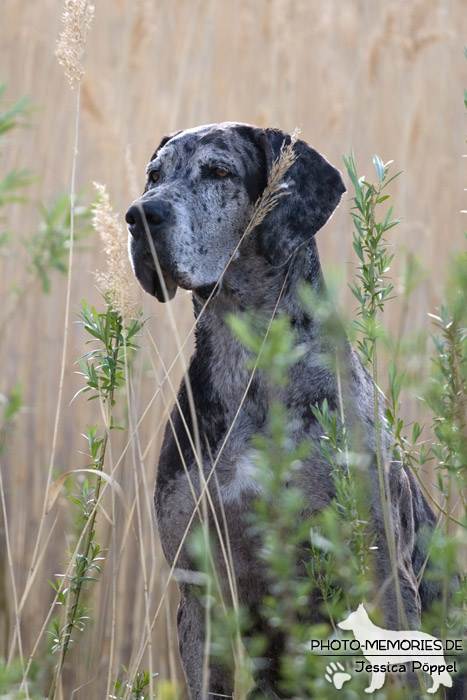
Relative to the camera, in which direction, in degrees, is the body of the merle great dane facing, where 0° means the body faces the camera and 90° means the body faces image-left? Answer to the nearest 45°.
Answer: approximately 45°

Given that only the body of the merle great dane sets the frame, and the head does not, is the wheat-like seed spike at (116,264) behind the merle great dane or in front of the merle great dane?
in front

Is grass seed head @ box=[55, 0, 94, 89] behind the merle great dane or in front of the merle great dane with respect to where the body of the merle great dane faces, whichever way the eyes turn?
in front
